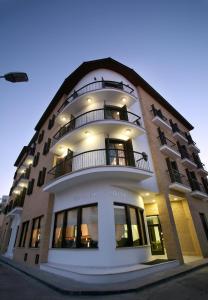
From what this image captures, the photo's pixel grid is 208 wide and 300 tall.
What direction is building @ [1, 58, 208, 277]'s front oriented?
toward the camera

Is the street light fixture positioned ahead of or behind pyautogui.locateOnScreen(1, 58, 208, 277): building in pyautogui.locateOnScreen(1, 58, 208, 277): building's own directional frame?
ahead
